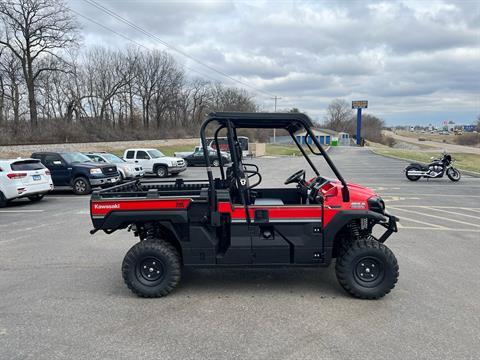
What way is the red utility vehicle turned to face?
to the viewer's right

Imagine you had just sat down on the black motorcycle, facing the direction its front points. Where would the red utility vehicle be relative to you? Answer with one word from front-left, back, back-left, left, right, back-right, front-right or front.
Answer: right

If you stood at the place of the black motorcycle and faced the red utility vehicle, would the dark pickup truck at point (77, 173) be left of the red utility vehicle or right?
right

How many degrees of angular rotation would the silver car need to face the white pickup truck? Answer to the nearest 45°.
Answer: approximately 90° to its left

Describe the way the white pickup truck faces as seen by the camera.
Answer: facing the viewer and to the right of the viewer

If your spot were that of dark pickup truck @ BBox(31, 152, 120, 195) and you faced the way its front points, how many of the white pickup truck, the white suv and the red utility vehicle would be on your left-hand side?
1

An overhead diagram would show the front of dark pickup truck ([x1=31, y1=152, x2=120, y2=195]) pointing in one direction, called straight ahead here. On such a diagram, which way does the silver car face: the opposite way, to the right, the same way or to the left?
the same way

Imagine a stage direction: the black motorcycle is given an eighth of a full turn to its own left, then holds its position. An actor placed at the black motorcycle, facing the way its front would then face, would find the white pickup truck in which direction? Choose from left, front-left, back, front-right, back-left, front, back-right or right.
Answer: back-left

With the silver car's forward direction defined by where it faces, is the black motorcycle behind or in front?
in front

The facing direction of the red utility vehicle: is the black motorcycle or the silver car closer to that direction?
the black motorcycle

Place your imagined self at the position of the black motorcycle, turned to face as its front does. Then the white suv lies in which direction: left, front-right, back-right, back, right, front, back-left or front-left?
back-right

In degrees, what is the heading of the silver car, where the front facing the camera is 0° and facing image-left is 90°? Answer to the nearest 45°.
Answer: approximately 315°

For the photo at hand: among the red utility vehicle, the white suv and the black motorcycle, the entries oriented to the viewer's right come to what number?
2

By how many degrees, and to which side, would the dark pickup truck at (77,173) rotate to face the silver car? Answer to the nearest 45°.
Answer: approximately 90° to its left

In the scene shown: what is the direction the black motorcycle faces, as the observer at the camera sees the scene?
facing to the right of the viewer

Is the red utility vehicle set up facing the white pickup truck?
no

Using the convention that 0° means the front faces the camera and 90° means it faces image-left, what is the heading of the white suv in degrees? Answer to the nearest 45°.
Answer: approximately 135°

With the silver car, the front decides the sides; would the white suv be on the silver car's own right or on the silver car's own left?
on the silver car's own right

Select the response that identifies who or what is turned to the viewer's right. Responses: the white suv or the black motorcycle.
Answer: the black motorcycle

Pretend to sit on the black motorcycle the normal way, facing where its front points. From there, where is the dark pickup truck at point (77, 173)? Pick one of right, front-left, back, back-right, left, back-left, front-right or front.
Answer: back-right
